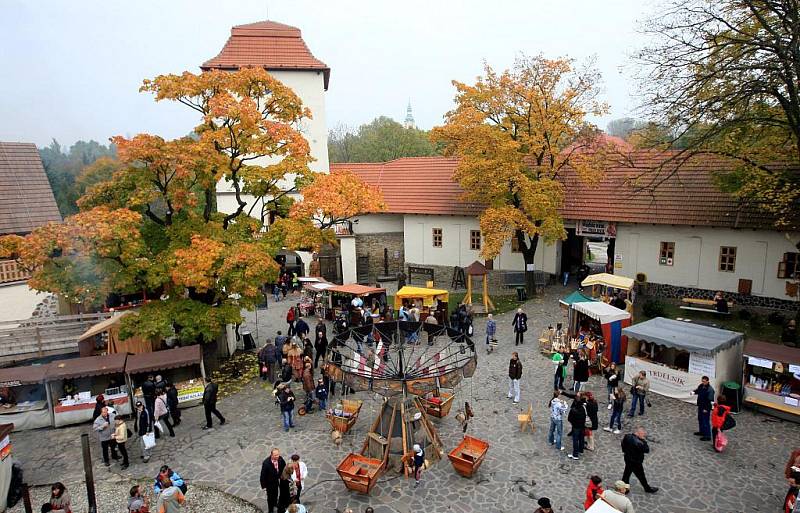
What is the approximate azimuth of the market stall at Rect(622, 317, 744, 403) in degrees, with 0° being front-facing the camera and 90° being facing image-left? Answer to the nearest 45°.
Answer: approximately 45°

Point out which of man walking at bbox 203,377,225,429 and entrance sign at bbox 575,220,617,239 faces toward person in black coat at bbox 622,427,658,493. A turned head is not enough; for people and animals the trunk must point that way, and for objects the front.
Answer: the entrance sign

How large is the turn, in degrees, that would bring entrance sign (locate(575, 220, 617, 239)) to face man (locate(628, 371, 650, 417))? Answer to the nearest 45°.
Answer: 0° — it already faces them

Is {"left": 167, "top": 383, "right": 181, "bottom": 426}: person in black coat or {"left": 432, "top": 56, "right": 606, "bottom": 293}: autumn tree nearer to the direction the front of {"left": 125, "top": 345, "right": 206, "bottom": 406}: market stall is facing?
the person in black coat

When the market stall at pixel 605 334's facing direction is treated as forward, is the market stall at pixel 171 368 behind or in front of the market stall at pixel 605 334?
in front

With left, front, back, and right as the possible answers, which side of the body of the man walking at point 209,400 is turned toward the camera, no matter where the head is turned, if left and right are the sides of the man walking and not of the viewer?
left

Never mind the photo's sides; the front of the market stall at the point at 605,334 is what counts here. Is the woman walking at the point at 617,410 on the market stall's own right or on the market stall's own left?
on the market stall's own left

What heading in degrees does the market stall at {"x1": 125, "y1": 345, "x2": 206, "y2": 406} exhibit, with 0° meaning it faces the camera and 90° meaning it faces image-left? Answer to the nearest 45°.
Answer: approximately 0°

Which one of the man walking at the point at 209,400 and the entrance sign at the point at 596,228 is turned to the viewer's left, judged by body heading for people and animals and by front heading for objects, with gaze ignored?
the man walking

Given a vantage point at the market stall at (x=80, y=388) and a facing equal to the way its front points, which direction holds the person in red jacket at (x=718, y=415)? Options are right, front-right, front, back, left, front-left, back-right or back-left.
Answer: front-left

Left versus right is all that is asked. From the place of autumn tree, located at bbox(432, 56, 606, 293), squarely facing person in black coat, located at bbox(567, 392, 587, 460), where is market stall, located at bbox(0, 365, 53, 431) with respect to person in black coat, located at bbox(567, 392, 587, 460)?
right

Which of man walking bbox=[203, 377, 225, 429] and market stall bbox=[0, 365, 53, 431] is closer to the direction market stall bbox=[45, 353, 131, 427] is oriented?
the man walking

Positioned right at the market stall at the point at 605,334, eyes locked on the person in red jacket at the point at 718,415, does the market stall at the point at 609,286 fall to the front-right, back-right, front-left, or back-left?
back-left
